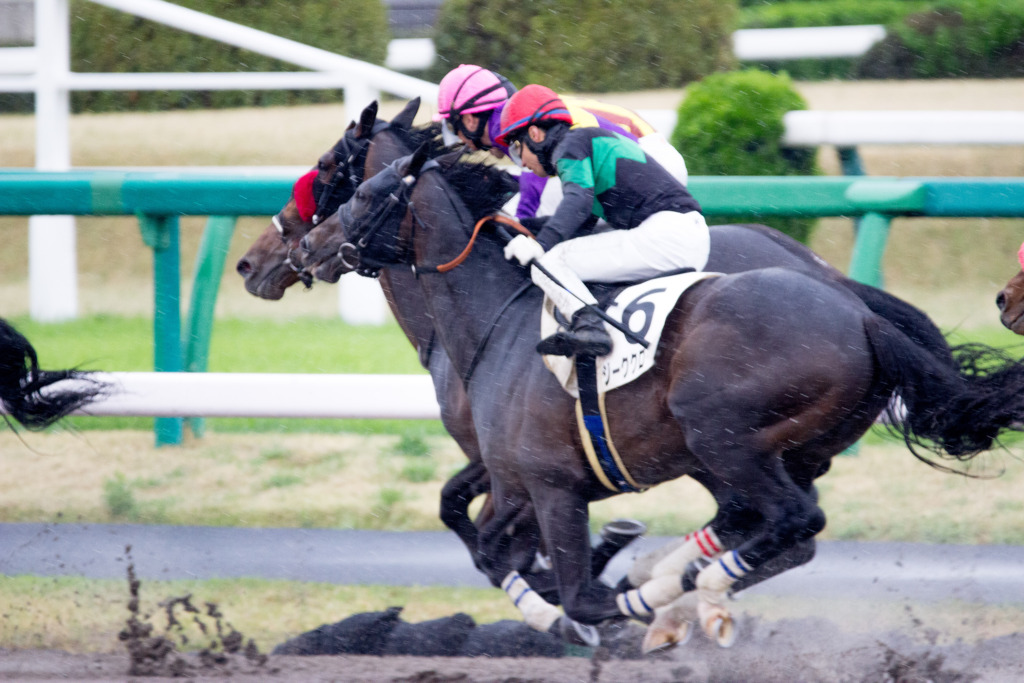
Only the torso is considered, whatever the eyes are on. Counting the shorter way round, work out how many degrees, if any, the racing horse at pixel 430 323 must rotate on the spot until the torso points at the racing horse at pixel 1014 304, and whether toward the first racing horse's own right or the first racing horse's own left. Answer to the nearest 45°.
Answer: approximately 180°

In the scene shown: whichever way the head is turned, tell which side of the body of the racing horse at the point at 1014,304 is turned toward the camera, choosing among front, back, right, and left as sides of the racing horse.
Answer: left

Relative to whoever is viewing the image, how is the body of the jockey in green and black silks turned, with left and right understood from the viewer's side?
facing to the left of the viewer

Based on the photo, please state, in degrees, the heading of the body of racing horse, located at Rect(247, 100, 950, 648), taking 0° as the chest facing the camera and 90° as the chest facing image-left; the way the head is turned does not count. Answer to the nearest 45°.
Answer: approximately 90°

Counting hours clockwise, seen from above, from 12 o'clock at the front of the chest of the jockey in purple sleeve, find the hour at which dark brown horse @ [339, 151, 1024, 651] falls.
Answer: The dark brown horse is roughly at 8 o'clock from the jockey in purple sleeve.

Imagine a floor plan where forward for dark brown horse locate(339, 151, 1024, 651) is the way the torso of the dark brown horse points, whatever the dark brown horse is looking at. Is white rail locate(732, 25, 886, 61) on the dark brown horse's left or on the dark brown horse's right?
on the dark brown horse's right

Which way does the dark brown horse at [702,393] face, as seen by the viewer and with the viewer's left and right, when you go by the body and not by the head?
facing to the left of the viewer

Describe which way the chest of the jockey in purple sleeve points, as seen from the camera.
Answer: to the viewer's left
